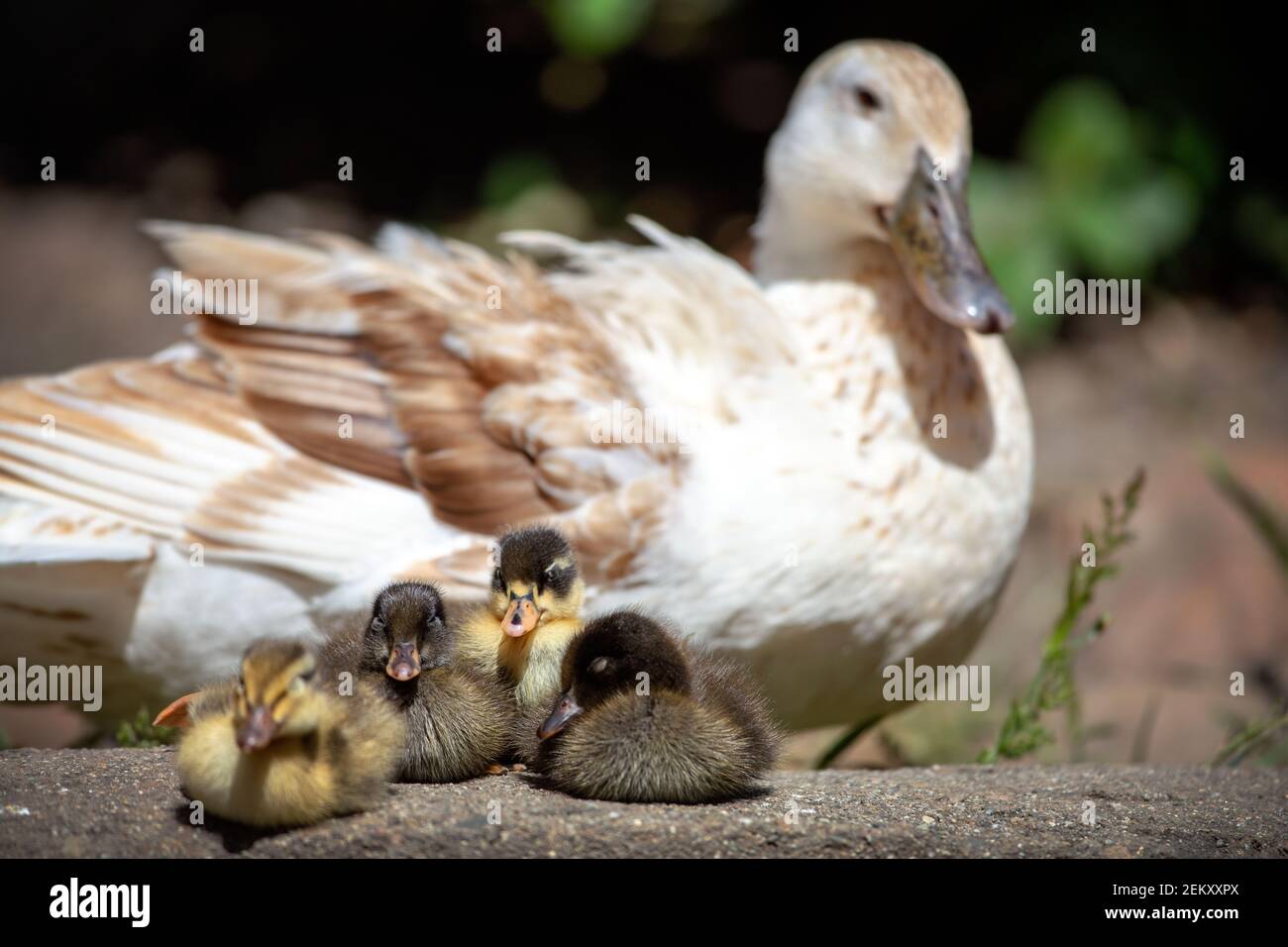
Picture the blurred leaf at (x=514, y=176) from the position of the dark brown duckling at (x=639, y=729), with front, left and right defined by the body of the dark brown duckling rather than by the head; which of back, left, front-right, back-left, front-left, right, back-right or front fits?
back-right

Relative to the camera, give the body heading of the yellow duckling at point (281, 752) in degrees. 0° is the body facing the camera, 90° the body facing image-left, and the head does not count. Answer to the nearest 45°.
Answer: approximately 45°

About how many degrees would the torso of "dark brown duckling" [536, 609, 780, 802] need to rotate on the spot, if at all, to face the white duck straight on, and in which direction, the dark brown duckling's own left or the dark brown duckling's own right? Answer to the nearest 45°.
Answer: approximately 135° to the dark brown duckling's own right

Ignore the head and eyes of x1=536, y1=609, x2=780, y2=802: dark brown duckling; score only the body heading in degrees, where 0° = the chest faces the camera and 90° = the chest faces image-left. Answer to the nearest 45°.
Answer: approximately 45°

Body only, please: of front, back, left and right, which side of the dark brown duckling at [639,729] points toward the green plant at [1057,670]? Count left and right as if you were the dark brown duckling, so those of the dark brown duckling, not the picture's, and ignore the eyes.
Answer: back

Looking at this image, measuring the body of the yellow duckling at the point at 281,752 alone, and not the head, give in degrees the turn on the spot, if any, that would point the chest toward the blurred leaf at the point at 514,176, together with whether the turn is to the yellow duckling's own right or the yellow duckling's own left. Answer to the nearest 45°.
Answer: approximately 135° to the yellow duckling's own right
